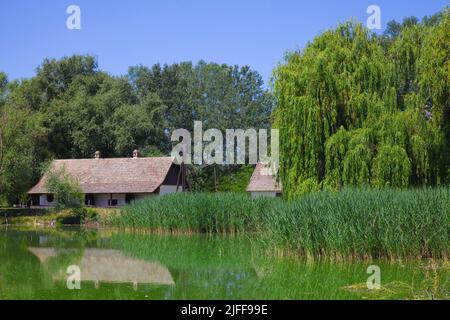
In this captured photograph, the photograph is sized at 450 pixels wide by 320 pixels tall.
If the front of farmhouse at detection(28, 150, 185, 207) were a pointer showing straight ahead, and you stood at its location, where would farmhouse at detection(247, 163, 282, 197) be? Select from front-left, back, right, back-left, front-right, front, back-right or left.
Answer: left

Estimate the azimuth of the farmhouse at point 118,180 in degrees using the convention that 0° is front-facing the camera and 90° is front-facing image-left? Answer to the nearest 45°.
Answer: approximately 0°
